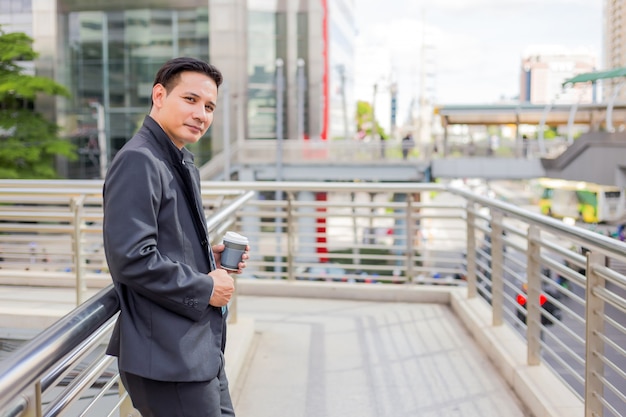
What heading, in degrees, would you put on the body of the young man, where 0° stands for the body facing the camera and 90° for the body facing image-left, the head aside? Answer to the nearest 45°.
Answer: approximately 270°

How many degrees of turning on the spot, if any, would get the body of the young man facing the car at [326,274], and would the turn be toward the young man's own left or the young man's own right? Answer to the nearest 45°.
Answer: approximately 90° to the young man's own left

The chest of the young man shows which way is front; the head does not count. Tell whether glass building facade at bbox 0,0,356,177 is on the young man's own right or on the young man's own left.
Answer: on the young man's own left

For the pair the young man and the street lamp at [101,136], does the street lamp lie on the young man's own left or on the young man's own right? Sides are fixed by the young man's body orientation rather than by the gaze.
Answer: on the young man's own left

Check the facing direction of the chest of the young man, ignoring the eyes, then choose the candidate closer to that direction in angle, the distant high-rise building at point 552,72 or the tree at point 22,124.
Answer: the distant high-rise building

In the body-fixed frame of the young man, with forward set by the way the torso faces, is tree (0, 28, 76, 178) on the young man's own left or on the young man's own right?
on the young man's own left
